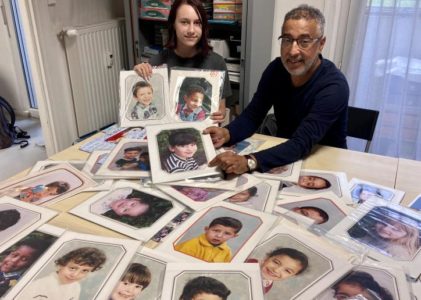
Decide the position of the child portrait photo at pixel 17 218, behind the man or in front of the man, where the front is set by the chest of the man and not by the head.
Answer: in front

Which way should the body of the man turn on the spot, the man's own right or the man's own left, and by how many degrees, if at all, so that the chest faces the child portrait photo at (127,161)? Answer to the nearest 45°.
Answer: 0° — they already face it

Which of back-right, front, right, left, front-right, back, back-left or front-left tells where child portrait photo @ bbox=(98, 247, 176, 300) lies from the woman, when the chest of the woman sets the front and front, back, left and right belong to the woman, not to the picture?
front

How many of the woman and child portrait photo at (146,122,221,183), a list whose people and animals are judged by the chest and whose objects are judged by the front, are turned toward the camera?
2

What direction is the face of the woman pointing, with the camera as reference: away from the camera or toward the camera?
toward the camera

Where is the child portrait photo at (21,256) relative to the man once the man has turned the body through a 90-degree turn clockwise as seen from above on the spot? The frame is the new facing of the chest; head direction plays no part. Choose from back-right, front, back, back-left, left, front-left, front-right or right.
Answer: left

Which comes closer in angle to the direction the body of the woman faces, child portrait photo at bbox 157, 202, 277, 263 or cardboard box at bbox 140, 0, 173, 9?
the child portrait photo

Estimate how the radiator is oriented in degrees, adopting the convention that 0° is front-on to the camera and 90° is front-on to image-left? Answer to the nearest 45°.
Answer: approximately 315°

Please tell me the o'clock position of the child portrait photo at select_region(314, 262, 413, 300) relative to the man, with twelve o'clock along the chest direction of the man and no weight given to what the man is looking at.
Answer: The child portrait photo is roughly at 10 o'clock from the man.

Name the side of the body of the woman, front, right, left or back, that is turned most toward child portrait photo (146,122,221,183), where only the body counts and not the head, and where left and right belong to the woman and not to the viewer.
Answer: front

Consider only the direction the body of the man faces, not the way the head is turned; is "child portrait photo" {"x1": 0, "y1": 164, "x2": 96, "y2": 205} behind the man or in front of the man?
in front

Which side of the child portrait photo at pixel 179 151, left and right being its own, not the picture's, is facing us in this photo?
front

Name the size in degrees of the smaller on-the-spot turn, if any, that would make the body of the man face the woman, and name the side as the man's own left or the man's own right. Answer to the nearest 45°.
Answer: approximately 90° to the man's own right

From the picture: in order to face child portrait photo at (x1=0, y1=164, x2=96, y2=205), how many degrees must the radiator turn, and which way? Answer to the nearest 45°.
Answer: approximately 45° to its right

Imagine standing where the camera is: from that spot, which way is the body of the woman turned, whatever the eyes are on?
toward the camera

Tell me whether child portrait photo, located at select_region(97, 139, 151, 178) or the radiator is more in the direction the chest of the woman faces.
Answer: the child portrait photo

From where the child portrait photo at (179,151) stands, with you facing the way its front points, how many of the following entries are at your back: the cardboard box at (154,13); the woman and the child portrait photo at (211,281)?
2

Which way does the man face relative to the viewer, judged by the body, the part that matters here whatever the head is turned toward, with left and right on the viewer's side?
facing the viewer and to the left of the viewer
